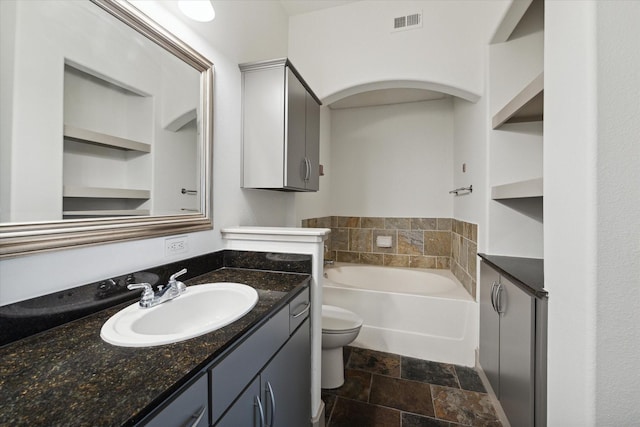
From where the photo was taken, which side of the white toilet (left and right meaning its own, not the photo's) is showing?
right

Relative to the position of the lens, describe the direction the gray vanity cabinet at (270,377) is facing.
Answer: facing the viewer and to the right of the viewer

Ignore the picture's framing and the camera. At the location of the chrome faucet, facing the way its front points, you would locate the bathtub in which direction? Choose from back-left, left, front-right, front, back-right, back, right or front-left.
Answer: front-left

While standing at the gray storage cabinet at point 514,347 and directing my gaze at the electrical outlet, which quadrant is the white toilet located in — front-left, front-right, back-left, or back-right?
front-right

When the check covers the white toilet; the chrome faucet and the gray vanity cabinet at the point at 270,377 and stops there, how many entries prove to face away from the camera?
0

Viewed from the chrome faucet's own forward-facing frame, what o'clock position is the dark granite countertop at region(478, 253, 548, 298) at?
The dark granite countertop is roughly at 11 o'clock from the chrome faucet.

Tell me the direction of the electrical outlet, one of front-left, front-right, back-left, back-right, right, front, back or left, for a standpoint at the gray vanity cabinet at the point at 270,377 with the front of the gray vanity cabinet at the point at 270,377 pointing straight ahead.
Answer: back

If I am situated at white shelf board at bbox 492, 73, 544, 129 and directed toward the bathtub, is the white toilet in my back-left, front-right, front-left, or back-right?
front-left

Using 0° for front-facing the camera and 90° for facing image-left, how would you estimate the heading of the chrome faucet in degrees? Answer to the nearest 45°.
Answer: approximately 315°
